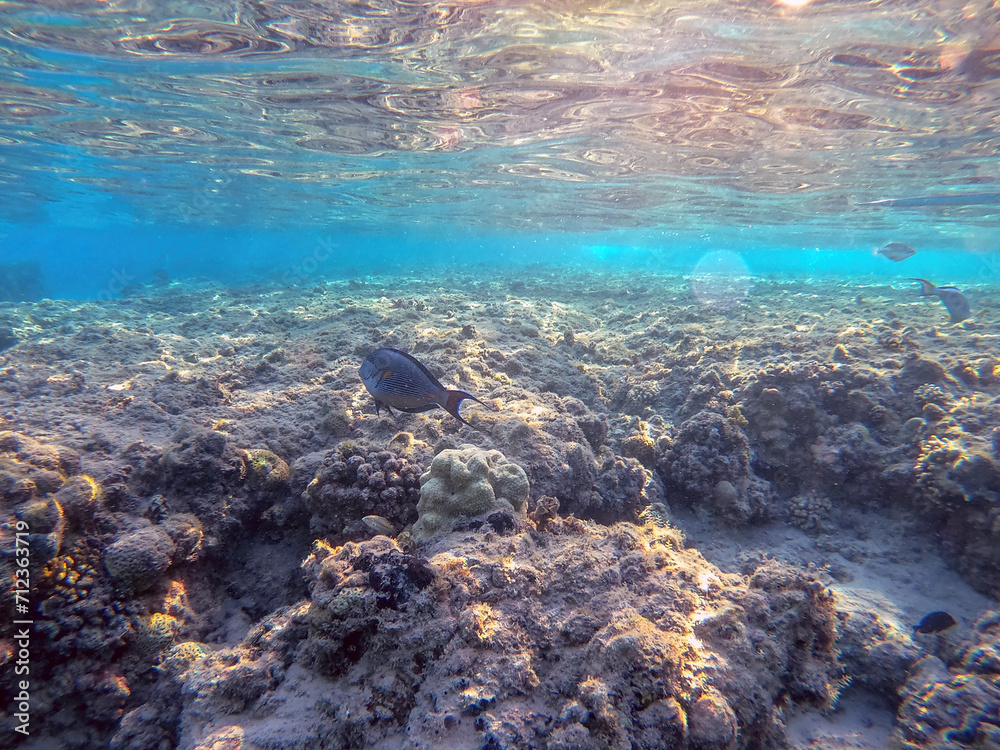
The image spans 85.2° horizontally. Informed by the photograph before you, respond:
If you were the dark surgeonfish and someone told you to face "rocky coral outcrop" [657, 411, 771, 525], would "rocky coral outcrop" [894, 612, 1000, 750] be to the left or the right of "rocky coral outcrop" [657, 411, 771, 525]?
right
